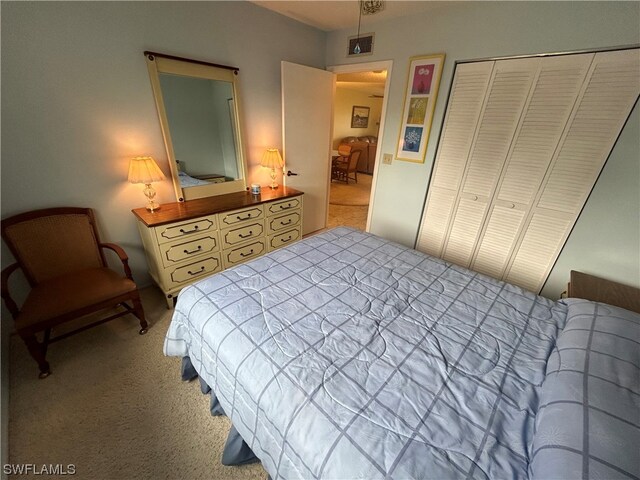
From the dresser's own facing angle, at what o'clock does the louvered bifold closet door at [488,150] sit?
The louvered bifold closet door is roughly at 11 o'clock from the dresser.

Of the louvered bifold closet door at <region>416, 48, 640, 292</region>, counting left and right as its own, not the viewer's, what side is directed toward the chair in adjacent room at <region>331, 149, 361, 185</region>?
right

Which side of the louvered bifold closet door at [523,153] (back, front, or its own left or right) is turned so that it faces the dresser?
front

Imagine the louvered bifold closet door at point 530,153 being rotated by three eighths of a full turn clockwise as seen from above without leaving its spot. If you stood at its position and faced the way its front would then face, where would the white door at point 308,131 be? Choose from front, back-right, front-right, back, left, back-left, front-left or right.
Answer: left

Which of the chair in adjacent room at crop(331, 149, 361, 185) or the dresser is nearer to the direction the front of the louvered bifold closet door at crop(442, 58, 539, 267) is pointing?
the dresser

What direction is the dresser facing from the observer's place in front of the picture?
facing the viewer and to the right of the viewer

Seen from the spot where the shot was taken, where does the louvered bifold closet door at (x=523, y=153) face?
facing the viewer and to the left of the viewer

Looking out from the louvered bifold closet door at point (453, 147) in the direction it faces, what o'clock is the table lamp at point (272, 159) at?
The table lamp is roughly at 1 o'clock from the louvered bifold closet door.

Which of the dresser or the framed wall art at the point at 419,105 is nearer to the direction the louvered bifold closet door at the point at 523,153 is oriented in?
the dresser

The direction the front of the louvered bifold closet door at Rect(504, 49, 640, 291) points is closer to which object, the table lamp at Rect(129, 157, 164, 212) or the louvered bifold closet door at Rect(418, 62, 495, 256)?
the table lamp

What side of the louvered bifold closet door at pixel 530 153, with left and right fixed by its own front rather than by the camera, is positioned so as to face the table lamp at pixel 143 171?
front

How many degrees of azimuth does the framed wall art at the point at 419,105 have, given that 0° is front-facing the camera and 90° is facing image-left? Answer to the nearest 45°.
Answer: approximately 45°

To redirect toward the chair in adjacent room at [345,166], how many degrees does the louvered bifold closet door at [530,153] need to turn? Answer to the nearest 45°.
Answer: approximately 90° to its right
